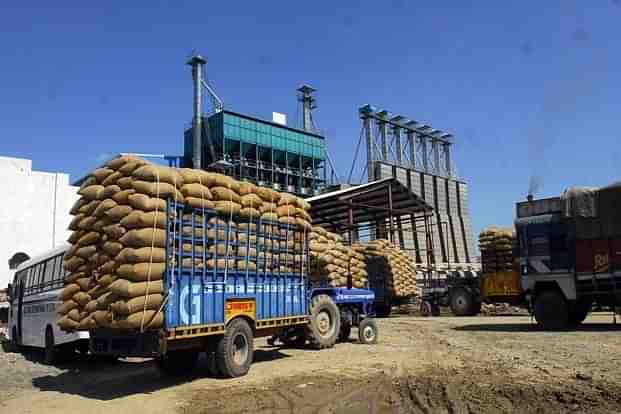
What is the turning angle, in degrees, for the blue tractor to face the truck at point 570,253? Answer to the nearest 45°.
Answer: approximately 45° to its right

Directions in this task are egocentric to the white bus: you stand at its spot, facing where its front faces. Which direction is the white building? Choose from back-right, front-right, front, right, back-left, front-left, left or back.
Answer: front-right

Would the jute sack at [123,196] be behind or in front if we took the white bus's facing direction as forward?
behind

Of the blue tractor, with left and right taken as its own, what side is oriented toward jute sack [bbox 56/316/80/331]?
back

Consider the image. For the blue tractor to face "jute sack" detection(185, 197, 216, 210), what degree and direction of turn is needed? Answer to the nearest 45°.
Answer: approximately 180°

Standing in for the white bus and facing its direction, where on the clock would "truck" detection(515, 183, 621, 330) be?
The truck is roughly at 5 o'clock from the white bus.

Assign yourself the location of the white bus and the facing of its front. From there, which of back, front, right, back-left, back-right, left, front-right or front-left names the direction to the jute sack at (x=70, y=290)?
back-left

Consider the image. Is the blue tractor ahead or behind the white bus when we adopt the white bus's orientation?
behind

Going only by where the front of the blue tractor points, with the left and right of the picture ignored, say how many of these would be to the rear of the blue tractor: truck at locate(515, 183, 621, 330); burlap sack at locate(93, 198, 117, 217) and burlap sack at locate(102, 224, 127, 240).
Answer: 2

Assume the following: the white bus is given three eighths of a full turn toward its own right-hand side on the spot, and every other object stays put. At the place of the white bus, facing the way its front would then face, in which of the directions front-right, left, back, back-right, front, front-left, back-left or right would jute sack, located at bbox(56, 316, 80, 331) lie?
right

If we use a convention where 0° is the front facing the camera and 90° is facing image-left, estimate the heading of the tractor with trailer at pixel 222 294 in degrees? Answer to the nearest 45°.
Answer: approximately 225°

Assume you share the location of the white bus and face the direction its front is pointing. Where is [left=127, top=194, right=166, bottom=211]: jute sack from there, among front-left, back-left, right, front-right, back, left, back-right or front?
back-left
